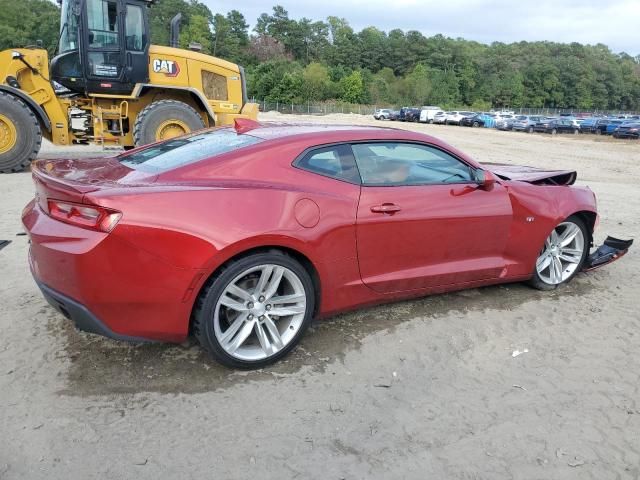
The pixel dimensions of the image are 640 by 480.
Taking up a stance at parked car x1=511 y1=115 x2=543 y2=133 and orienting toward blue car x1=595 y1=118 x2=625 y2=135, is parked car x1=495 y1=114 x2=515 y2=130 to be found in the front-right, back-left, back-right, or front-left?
back-left

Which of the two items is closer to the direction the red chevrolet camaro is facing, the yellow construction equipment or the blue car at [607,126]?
the blue car

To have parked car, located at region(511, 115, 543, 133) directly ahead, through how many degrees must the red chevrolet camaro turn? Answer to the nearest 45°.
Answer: approximately 45° to its left

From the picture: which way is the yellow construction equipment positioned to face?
to the viewer's left

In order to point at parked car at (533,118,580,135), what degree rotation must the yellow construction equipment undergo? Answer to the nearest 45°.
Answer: approximately 135° to its right

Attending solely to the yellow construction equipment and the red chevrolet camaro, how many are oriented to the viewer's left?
1

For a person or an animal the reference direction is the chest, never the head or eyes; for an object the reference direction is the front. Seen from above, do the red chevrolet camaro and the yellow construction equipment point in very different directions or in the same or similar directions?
very different directions

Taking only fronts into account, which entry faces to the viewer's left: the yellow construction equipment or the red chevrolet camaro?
the yellow construction equipment
